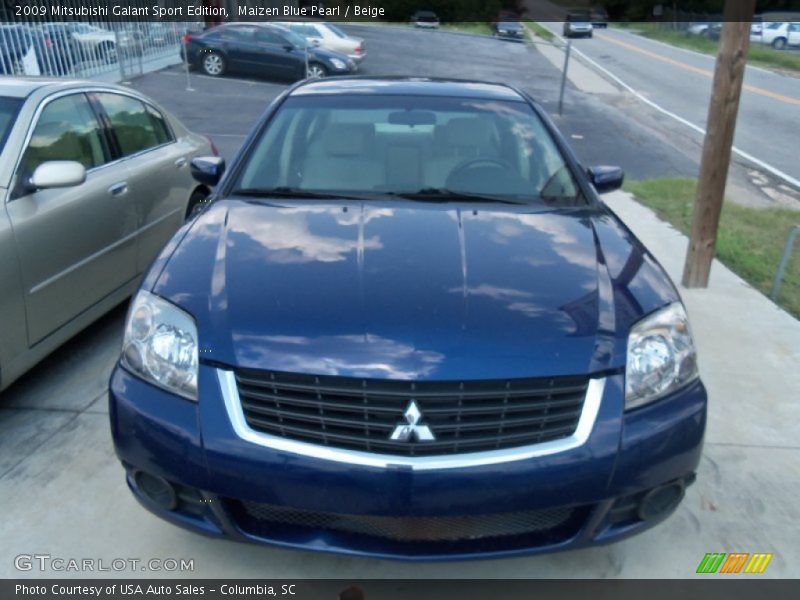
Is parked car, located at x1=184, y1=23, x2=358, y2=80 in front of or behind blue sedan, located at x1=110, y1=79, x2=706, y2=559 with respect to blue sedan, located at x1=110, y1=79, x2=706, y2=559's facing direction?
behind

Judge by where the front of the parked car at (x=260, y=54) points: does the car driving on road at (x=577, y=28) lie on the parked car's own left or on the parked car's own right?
on the parked car's own left

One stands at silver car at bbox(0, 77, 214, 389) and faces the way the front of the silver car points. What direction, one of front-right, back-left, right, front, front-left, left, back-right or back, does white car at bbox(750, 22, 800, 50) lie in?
back

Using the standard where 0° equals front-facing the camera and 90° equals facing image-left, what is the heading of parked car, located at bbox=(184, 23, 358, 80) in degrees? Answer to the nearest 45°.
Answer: approximately 270°

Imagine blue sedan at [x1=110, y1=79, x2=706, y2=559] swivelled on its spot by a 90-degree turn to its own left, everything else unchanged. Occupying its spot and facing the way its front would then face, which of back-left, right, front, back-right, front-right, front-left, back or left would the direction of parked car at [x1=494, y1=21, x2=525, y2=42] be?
left

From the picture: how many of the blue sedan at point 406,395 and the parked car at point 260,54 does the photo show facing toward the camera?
1

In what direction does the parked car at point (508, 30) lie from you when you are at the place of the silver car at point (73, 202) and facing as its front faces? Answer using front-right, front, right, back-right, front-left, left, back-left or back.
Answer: back

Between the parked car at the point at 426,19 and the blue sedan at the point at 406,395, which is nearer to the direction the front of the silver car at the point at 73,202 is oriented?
the blue sedan

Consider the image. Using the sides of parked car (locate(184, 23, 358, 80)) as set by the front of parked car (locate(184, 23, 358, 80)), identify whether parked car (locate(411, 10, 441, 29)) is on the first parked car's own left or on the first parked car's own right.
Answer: on the first parked car's own left

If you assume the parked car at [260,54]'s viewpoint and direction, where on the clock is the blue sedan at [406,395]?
The blue sedan is roughly at 3 o'clock from the parked car.
